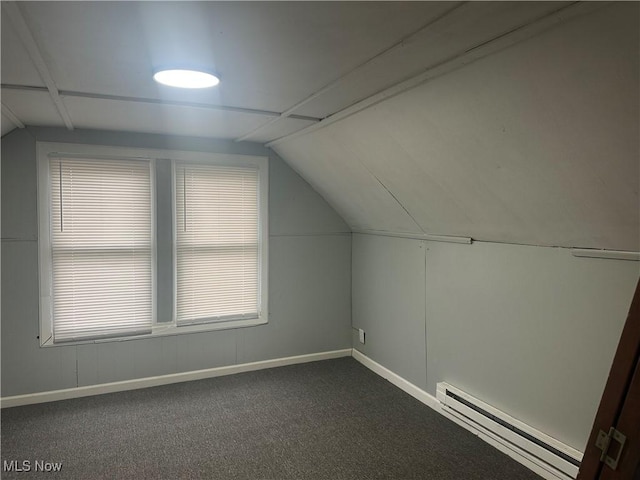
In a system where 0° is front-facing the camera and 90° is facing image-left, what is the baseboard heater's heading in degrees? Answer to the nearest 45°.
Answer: approximately 45°

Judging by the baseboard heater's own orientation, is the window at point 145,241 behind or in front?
in front
